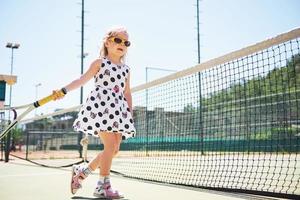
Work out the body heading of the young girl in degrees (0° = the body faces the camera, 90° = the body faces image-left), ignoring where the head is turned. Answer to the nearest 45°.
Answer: approximately 315°

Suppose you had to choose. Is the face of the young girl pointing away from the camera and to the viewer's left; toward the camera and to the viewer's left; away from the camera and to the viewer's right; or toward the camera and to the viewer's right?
toward the camera and to the viewer's right
